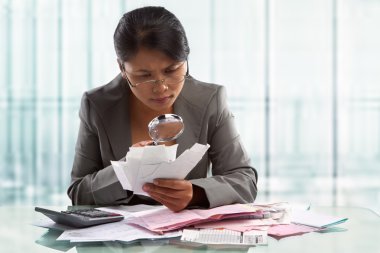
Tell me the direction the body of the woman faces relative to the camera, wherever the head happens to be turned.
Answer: toward the camera

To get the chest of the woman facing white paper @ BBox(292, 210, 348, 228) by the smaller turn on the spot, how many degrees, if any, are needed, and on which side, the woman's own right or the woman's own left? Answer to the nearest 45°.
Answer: approximately 45° to the woman's own left

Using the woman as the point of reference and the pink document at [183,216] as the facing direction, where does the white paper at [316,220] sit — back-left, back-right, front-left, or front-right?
front-left

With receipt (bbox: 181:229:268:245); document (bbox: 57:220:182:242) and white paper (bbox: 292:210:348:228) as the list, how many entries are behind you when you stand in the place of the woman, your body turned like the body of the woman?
0

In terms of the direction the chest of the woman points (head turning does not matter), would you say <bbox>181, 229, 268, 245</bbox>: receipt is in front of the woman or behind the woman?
in front

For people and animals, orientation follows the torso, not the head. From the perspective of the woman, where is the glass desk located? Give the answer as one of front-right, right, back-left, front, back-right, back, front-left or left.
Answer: front

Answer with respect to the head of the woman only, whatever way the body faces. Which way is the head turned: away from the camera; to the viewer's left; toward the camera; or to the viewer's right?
toward the camera

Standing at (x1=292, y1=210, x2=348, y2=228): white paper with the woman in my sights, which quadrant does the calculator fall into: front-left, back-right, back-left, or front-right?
front-left

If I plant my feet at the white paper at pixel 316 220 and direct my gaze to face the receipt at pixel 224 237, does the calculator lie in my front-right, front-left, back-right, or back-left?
front-right
